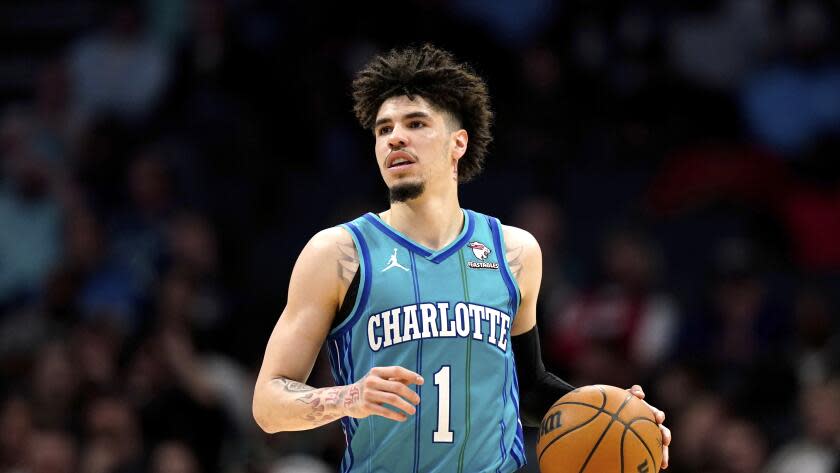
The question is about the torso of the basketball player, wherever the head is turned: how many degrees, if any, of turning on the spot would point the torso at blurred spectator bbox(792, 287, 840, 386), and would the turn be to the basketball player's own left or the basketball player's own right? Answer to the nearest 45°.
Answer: approximately 135° to the basketball player's own left

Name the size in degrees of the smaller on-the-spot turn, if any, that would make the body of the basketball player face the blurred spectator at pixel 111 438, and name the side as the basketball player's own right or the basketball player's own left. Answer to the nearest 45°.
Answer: approximately 135° to the basketball player's own right

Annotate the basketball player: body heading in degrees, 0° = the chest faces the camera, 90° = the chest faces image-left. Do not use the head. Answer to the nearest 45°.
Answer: approximately 0°

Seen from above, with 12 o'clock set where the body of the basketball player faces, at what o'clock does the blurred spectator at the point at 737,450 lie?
The blurred spectator is roughly at 7 o'clock from the basketball player.

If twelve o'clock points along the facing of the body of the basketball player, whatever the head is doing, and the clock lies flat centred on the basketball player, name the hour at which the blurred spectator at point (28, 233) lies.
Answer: The blurred spectator is roughly at 5 o'clock from the basketball player.

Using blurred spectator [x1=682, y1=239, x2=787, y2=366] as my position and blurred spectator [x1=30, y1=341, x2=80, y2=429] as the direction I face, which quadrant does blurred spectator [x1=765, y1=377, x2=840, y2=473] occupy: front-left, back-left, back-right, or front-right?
back-left

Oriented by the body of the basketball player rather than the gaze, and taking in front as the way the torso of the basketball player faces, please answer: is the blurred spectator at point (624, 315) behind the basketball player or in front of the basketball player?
behind

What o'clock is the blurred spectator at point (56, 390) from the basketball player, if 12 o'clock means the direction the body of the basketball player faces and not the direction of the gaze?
The blurred spectator is roughly at 5 o'clock from the basketball player.

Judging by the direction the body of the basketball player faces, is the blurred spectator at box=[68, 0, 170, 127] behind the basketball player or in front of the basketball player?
behind
